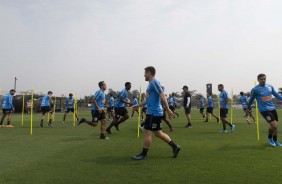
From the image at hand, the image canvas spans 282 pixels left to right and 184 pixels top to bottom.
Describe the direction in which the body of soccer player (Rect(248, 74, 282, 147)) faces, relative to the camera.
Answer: toward the camera

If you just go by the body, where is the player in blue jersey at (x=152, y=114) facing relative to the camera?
to the viewer's left

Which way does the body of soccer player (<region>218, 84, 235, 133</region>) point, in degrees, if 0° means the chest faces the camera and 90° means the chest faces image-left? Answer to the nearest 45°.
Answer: approximately 90°

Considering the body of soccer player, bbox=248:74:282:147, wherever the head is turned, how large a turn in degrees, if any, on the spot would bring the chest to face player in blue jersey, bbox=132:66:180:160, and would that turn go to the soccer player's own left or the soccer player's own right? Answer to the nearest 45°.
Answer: approximately 45° to the soccer player's own right

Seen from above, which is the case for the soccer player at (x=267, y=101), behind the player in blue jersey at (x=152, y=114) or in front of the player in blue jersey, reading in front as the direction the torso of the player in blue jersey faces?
behind
